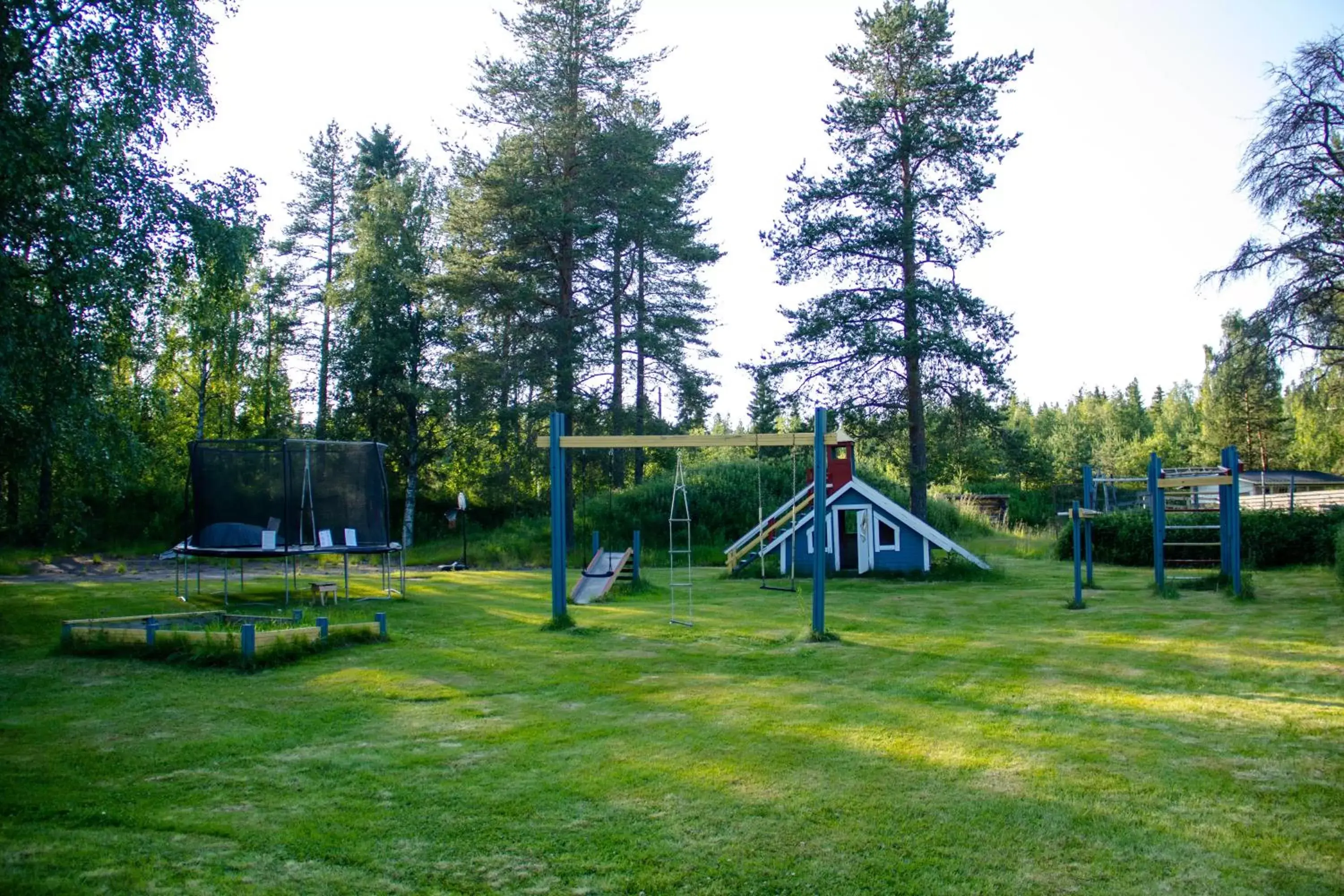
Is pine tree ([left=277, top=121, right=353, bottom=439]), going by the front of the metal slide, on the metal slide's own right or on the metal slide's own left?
on the metal slide's own right

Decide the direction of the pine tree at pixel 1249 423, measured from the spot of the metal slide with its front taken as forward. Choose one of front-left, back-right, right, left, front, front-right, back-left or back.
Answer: back

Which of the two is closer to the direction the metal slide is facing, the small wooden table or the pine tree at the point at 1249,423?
the small wooden table

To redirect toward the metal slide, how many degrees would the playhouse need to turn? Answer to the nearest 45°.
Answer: approximately 45° to its right

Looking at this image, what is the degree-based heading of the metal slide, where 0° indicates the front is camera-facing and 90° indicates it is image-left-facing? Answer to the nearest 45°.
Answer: approximately 45°

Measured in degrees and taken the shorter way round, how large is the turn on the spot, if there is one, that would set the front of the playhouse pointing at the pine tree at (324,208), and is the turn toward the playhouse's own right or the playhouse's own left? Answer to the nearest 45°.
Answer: approximately 135° to the playhouse's own right

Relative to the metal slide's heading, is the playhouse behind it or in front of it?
behind
